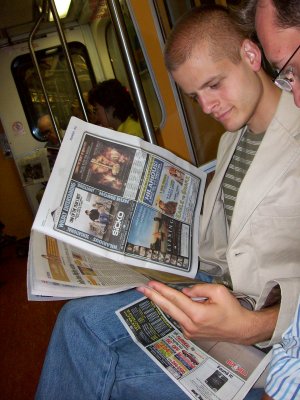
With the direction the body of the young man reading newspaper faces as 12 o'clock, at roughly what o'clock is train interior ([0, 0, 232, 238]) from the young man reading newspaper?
The train interior is roughly at 4 o'clock from the young man reading newspaper.

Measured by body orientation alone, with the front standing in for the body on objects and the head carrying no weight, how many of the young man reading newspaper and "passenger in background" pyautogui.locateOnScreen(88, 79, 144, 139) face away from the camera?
0

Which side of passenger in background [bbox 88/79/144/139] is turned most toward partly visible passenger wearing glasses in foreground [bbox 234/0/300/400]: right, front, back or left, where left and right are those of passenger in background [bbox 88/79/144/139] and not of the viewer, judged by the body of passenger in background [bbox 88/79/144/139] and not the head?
left

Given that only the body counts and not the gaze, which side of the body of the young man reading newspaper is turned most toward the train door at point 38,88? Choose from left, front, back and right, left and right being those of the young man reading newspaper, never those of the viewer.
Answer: right

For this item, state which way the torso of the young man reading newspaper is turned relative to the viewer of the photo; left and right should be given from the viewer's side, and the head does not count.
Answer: facing the viewer and to the left of the viewer

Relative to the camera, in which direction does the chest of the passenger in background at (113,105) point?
to the viewer's left

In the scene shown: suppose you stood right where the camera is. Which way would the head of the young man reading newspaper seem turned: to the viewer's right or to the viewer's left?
to the viewer's left
